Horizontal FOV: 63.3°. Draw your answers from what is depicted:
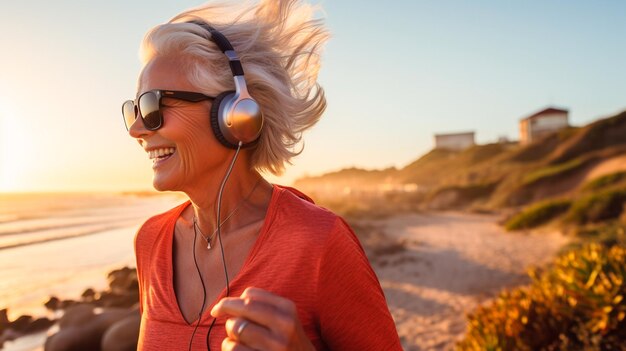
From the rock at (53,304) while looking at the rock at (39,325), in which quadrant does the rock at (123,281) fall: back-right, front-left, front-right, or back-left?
back-left

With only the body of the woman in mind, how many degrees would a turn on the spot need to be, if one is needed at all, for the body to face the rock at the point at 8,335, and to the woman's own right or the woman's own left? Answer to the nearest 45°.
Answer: approximately 90° to the woman's own right

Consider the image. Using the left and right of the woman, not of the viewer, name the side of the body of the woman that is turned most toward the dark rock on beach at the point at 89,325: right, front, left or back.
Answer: right

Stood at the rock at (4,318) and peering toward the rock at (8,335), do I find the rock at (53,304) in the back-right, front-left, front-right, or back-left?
back-left

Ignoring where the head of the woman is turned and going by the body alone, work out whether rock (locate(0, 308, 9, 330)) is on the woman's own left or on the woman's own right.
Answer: on the woman's own right

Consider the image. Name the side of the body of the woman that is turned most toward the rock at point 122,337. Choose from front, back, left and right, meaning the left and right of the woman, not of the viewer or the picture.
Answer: right

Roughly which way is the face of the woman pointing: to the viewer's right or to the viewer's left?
to the viewer's left

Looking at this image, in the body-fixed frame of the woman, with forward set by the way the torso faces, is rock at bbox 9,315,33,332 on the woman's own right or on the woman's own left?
on the woman's own right

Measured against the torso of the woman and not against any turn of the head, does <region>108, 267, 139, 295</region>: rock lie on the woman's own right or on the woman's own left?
on the woman's own right

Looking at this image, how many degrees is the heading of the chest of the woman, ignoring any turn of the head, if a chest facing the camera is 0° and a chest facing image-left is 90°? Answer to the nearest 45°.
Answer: approximately 45°
